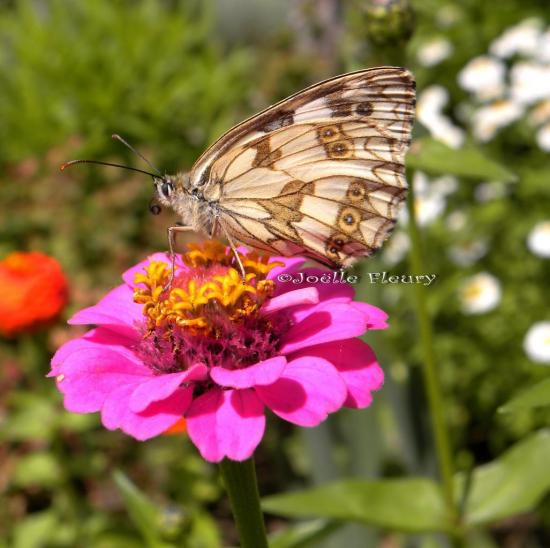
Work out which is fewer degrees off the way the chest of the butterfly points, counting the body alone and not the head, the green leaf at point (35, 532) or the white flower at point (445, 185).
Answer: the green leaf

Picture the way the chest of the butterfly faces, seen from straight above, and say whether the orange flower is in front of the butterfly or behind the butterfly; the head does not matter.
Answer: in front

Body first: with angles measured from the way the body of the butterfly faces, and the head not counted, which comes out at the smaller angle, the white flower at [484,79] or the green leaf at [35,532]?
the green leaf

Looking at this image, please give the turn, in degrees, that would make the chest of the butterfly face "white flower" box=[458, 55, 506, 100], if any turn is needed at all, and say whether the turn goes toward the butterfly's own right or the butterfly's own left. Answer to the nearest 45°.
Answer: approximately 135° to the butterfly's own right

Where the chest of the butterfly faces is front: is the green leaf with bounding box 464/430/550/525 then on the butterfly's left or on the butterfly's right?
on the butterfly's right

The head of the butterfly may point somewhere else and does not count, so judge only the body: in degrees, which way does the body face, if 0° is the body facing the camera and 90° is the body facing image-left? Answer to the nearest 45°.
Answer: approximately 90°

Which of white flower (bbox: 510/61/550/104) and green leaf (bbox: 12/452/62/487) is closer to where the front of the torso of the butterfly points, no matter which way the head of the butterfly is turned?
the green leaf
